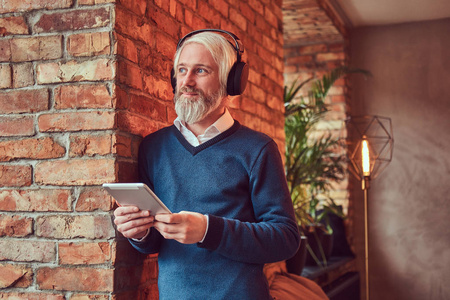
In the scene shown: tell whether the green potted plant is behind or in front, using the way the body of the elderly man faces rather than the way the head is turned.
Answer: behind
